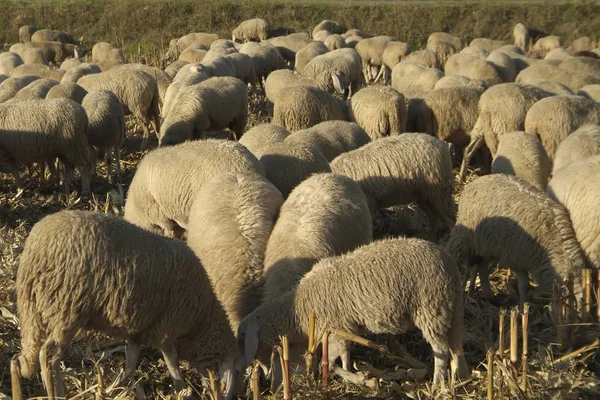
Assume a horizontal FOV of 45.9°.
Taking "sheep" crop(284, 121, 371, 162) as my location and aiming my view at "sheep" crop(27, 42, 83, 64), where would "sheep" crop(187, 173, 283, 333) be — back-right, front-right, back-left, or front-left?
back-left

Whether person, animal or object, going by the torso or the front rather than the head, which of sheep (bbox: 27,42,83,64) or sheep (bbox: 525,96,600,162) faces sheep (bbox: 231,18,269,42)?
sheep (bbox: 27,42,83,64)

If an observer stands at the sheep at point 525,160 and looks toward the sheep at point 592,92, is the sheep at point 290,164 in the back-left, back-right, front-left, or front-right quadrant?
back-left

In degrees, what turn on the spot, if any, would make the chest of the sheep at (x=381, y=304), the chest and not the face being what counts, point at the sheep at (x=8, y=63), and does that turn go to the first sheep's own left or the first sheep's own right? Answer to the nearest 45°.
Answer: approximately 45° to the first sheep's own right

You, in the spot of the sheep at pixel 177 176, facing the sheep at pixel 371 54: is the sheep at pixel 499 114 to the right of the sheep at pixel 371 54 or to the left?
right

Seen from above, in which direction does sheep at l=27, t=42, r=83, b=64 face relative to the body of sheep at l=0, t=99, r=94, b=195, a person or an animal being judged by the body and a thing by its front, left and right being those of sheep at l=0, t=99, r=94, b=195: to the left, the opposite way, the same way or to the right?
the opposite way

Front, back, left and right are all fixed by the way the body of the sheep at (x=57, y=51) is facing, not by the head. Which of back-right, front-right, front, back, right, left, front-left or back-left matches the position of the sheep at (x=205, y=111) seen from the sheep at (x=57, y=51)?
right

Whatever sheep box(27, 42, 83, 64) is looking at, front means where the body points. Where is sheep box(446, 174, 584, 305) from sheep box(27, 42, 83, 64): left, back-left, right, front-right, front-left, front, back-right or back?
right

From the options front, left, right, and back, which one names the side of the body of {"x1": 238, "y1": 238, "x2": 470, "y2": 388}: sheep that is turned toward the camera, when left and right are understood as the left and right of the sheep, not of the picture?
left

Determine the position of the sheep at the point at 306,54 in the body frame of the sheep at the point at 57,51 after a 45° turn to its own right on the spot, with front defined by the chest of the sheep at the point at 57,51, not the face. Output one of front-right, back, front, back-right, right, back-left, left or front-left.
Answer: front

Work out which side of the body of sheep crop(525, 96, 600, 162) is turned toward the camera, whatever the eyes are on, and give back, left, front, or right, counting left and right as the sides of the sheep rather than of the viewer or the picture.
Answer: right
